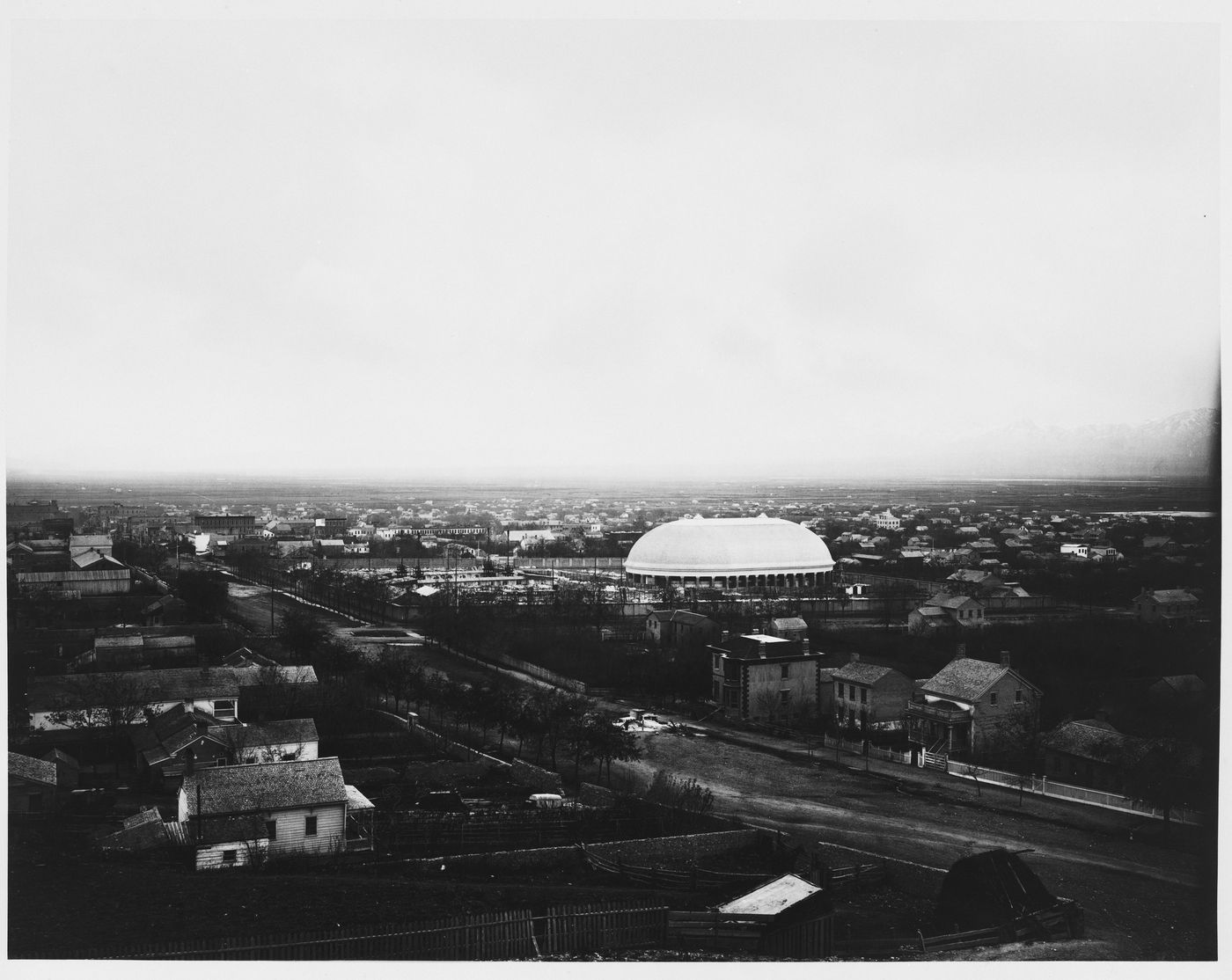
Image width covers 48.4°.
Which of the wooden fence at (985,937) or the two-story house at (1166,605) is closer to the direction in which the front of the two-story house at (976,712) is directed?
the wooden fence

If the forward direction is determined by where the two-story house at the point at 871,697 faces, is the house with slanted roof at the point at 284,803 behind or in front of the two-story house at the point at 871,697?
in front

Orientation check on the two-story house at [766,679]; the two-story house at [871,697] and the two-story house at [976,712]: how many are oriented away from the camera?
0

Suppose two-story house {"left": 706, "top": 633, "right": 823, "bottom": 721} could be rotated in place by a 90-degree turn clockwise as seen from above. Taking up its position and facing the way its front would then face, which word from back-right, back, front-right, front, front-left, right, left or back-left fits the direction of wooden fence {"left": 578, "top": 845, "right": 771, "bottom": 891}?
back-left

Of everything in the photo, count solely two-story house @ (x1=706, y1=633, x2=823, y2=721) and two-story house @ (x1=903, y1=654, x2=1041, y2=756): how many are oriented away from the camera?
0

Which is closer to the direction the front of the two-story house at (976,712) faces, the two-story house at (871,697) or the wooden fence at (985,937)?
the wooden fence

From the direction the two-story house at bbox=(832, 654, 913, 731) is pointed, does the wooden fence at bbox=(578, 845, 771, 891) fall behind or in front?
in front

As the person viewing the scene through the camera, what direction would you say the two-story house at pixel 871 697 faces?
facing the viewer and to the left of the viewer

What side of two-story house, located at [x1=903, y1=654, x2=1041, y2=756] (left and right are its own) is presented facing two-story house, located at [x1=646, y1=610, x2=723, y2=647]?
right

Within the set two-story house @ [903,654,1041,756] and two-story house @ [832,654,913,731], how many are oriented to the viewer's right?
0
